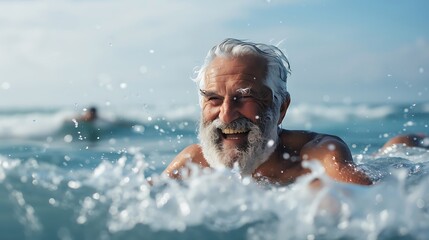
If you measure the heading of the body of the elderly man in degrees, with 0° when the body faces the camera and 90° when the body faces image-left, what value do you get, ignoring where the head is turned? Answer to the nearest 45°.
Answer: approximately 45°

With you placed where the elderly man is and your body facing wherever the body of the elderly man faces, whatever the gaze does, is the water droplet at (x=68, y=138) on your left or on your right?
on your right
